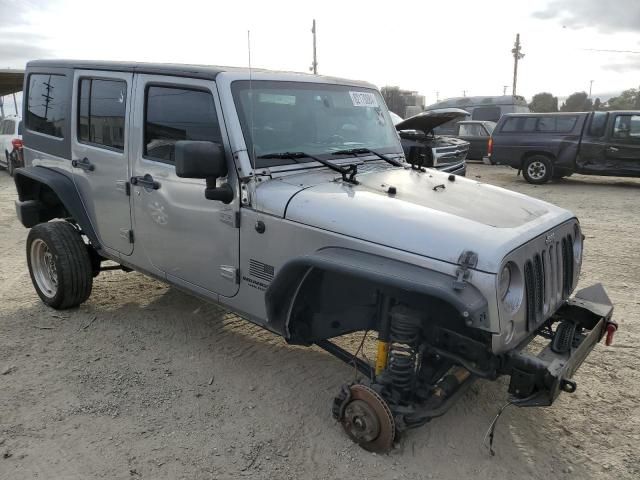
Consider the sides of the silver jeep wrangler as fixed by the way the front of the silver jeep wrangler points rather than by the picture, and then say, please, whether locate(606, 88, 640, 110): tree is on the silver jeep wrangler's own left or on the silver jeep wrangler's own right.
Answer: on the silver jeep wrangler's own left

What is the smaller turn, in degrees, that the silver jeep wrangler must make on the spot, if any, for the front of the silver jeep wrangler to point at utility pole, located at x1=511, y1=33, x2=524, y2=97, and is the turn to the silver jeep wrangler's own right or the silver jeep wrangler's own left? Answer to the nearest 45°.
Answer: approximately 135° to the silver jeep wrangler's own left

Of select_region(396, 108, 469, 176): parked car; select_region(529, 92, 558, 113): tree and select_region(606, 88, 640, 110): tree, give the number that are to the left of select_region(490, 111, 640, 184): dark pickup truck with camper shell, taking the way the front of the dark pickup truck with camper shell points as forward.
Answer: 2

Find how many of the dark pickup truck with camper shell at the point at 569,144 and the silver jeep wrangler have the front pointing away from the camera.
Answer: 0

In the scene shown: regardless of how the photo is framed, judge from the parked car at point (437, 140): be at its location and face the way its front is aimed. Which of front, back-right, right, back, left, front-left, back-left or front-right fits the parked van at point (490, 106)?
back-left

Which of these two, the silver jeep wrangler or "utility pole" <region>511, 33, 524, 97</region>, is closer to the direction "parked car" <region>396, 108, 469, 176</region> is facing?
the silver jeep wrangler

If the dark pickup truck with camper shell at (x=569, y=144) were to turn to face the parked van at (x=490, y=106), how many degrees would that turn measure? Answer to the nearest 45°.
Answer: approximately 90° to its left

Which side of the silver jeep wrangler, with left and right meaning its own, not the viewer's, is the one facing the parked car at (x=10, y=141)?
back

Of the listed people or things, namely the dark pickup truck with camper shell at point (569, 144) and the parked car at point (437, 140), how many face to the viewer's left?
0

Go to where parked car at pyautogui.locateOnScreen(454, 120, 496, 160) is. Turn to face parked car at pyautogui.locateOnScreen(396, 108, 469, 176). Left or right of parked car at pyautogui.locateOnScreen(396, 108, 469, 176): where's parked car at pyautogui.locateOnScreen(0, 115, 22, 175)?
right

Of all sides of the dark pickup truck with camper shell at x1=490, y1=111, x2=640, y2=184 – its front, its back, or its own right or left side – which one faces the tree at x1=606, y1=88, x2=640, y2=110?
left

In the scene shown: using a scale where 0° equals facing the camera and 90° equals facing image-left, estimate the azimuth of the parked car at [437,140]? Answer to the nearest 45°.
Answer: approximately 315°

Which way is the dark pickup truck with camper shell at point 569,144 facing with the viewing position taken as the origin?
facing to the right of the viewer

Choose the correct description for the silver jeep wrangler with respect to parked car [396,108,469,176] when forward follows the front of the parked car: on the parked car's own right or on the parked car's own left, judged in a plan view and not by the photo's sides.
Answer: on the parked car's own right

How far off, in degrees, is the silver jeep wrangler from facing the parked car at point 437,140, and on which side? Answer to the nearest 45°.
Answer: approximately 135° to its left

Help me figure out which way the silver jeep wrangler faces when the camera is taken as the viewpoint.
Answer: facing the viewer and to the right of the viewer
